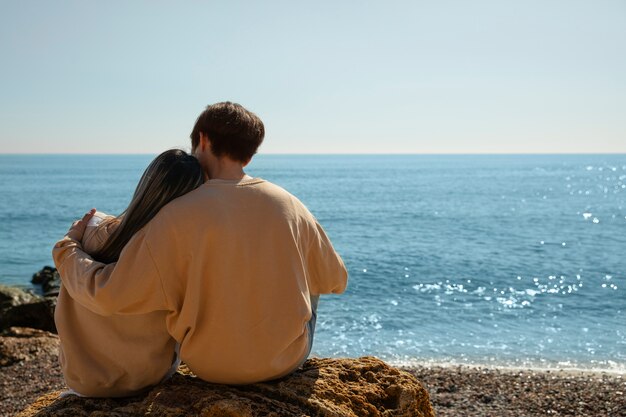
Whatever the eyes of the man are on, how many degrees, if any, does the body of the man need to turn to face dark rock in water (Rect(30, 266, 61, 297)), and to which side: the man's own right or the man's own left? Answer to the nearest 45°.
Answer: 0° — they already face it

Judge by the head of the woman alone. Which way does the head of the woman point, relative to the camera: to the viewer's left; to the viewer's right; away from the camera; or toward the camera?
away from the camera

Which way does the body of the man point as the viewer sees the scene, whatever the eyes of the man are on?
away from the camera

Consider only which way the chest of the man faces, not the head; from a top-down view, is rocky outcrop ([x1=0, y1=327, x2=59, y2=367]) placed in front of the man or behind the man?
in front

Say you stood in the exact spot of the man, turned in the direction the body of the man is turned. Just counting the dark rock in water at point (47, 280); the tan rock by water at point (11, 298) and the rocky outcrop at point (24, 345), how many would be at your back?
0

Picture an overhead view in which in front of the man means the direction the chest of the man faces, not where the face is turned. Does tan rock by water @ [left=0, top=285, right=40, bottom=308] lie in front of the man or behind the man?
in front
